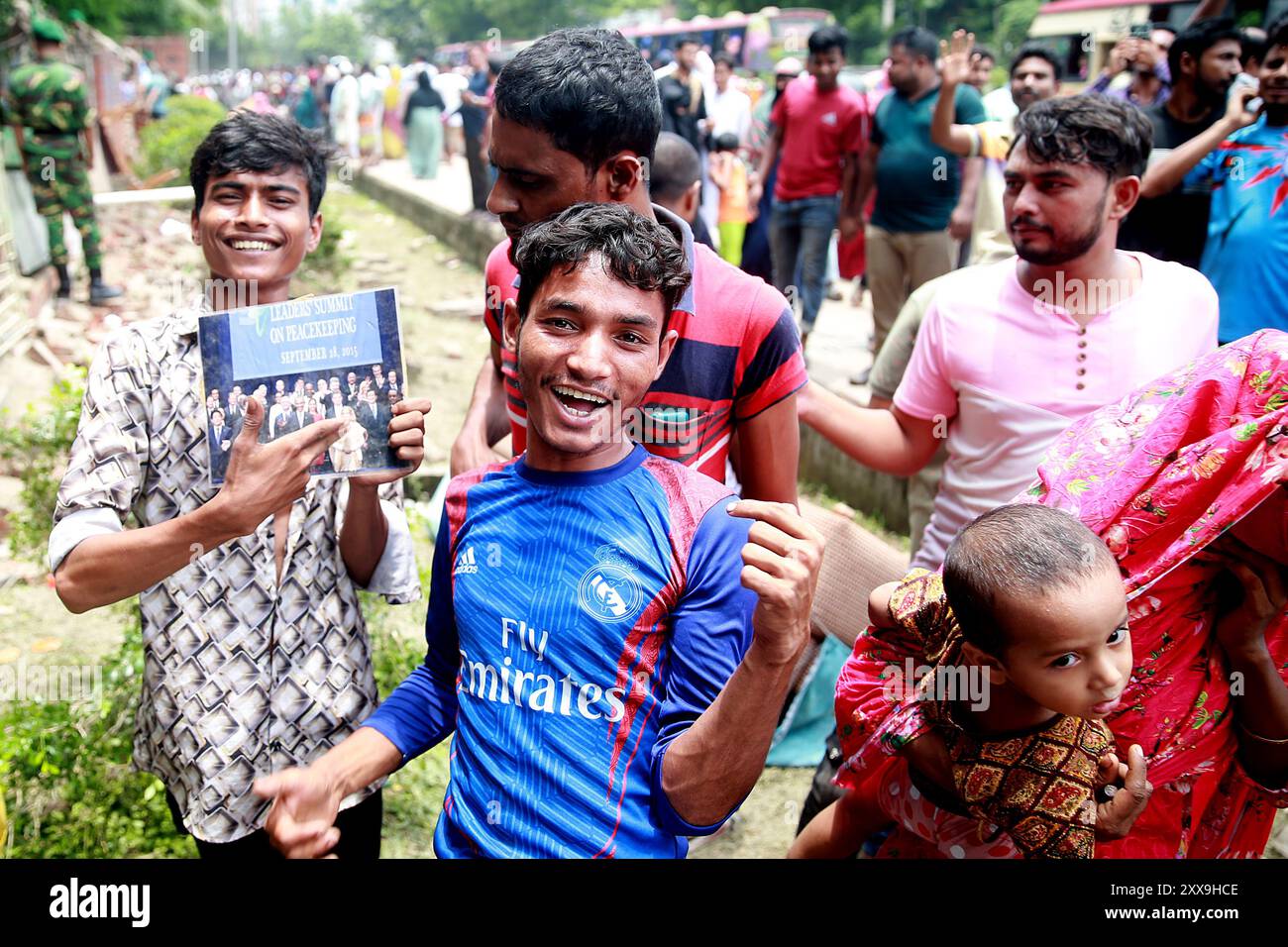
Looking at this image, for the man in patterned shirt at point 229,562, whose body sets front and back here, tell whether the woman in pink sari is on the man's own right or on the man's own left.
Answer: on the man's own left

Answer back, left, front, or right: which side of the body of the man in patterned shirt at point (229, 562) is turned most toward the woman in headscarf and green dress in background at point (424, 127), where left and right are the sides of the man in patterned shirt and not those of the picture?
back

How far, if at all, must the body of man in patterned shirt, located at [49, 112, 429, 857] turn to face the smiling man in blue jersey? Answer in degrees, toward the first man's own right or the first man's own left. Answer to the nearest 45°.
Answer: approximately 45° to the first man's own left

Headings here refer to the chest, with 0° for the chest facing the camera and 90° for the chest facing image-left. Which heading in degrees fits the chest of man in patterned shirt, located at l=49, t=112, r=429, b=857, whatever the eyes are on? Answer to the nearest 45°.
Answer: approximately 0°

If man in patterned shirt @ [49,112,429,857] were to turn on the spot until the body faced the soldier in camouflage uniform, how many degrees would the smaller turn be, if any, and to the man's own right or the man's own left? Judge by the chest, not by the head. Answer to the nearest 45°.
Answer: approximately 180°

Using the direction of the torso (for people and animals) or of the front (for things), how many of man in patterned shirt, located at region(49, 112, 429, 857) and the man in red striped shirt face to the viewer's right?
0

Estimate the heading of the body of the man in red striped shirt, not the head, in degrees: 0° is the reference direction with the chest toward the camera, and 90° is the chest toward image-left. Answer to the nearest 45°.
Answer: approximately 45°

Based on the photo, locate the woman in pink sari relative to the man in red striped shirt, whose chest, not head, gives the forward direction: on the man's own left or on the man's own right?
on the man's own left

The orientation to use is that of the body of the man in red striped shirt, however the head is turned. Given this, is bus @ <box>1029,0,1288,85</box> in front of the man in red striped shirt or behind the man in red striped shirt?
behind
